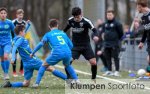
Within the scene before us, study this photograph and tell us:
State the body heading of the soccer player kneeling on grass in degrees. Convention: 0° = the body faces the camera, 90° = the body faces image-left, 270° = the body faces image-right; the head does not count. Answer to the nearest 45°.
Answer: approximately 270°

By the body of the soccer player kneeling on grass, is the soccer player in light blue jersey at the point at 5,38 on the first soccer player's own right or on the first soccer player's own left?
on the first soccer player's own left

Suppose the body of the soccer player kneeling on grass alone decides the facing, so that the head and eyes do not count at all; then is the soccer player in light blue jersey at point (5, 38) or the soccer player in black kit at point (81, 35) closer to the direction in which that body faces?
the soccer player in black kit
